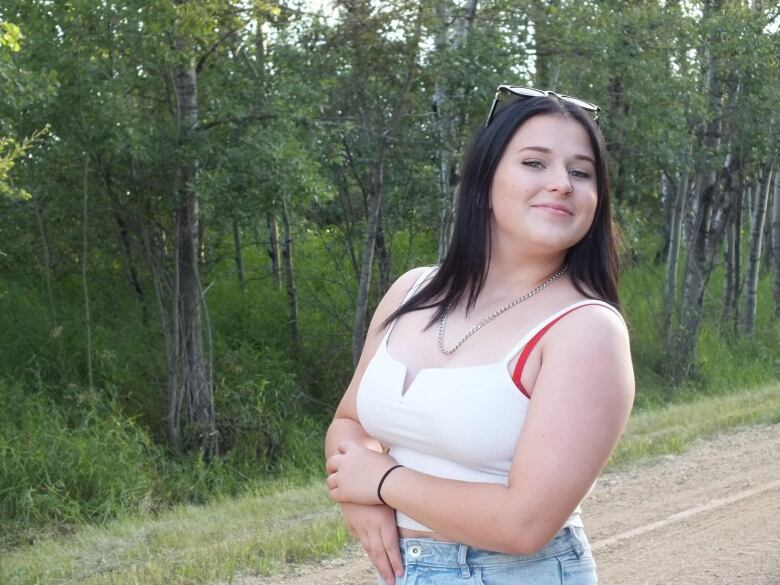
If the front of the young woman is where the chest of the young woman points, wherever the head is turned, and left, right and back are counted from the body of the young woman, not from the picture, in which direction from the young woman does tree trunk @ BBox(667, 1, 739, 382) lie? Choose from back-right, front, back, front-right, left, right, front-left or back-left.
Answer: back-right

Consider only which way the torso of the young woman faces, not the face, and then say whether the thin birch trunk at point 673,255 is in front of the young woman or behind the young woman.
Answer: behind

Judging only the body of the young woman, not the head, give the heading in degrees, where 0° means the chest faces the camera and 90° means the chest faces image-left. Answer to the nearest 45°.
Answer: approximately 45°

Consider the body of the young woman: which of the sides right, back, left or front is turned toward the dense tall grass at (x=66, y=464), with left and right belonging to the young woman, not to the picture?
right

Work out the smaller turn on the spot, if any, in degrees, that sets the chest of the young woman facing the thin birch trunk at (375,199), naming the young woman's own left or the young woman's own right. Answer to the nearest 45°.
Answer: approximately 135° to the young woman's own right

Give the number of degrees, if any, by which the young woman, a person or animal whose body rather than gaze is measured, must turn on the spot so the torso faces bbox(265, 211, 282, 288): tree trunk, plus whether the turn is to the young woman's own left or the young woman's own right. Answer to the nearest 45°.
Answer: approximately 135° to the young woman's own right

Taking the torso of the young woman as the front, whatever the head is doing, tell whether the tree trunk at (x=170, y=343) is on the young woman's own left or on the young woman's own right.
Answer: on the young woman's own right

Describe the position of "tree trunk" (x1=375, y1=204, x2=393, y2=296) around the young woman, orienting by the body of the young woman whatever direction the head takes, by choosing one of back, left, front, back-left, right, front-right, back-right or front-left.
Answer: back-right

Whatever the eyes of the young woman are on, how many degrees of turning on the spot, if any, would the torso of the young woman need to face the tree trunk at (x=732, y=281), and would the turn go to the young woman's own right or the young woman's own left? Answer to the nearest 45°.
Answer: approximately 135° to the young woman's own right

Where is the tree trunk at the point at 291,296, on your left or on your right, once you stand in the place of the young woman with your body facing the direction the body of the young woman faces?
on your right
